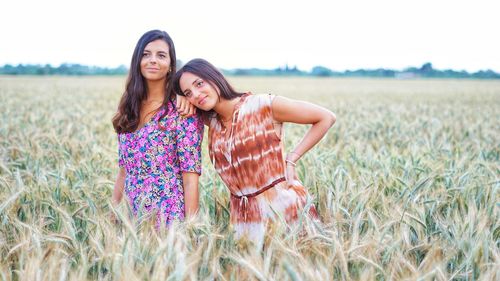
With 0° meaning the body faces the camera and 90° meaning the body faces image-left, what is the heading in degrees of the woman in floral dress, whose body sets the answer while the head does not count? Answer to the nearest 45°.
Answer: approximately 45°

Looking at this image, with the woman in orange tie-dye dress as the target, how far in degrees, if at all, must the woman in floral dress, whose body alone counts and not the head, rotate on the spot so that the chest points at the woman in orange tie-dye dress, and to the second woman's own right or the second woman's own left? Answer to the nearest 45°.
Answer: approximately 90° to the second woman's own left
